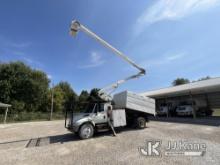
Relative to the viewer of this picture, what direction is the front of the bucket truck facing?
facing the viewer and to the left of the viewer

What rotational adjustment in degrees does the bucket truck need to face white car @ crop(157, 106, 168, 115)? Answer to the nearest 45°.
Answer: approximately 180°

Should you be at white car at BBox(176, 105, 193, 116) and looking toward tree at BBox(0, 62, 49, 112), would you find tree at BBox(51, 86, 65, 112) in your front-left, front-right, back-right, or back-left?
front-right

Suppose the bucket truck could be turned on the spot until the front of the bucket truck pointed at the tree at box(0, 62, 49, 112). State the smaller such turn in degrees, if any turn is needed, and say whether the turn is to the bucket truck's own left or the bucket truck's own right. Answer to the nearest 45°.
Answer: approximately 90° to the bucket truck's own right

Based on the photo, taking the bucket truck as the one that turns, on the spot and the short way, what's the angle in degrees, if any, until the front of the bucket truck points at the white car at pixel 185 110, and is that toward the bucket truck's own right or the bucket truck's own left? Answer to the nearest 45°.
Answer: approximately 180°
